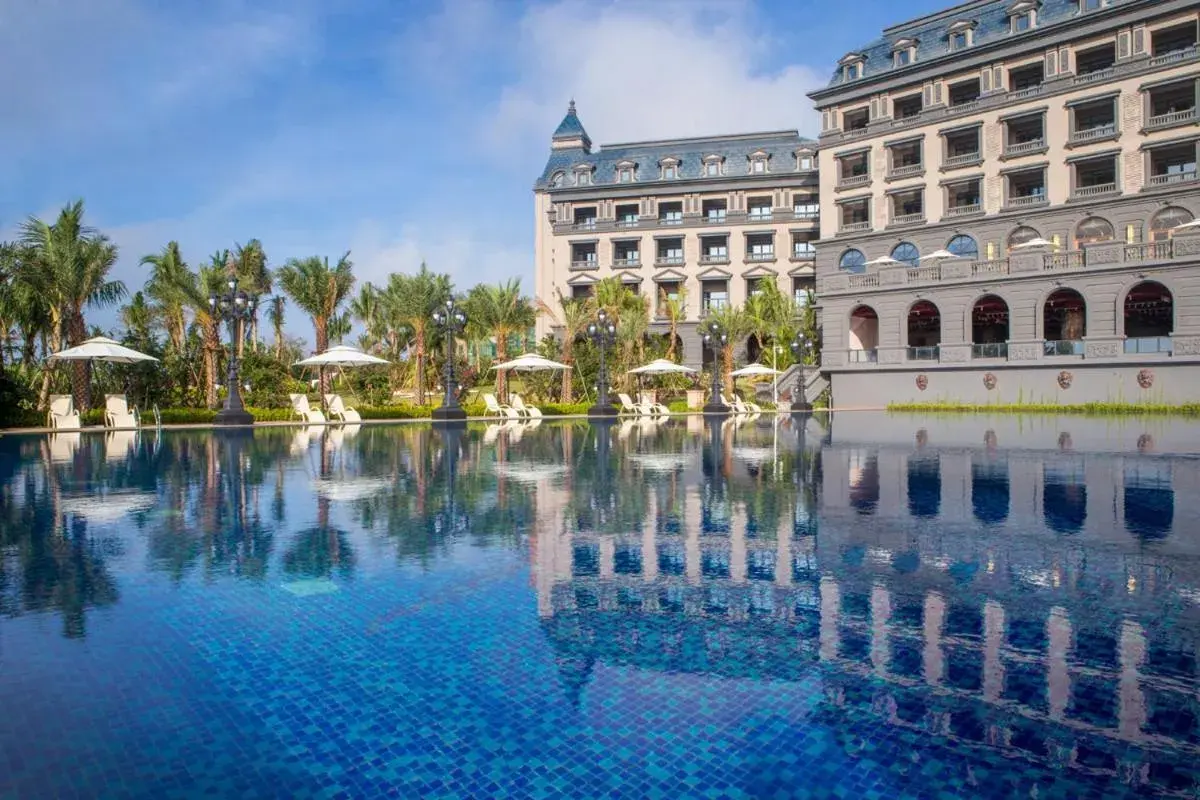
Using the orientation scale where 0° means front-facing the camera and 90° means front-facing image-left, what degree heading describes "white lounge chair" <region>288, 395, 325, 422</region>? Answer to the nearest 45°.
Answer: approximately 315°

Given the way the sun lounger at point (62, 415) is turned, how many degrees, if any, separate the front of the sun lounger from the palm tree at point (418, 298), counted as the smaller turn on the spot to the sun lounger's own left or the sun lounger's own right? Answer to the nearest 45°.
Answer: approximately 135° to the sun lounger's own left

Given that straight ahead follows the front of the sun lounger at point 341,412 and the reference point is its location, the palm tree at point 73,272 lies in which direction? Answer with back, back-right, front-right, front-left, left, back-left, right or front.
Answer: back-right

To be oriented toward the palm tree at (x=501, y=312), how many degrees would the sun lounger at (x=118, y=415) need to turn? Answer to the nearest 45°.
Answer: approximately 90° to its left

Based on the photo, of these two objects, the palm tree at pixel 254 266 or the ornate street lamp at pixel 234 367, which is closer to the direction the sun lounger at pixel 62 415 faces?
the ornate street lamp

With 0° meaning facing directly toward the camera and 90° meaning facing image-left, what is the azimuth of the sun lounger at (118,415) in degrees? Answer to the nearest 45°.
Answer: approximately 315°

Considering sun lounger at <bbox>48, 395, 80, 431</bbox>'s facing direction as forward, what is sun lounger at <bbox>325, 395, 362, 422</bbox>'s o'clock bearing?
sun lounger at <bbox>325, 395, 362, 422</bbox> is roughly at 9 o'clock from sun lounger at <bbox>48, 395, 80, 431</bbox>.

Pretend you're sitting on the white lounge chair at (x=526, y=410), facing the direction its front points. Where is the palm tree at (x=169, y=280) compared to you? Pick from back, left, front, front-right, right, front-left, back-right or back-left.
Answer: back-right

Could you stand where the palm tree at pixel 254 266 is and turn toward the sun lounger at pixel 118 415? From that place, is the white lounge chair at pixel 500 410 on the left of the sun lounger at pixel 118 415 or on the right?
left

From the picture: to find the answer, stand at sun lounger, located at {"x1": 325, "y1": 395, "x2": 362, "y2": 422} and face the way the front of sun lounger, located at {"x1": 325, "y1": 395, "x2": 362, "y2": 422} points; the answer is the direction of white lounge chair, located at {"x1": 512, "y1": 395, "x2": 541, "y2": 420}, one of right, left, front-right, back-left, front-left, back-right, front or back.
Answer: front-left
